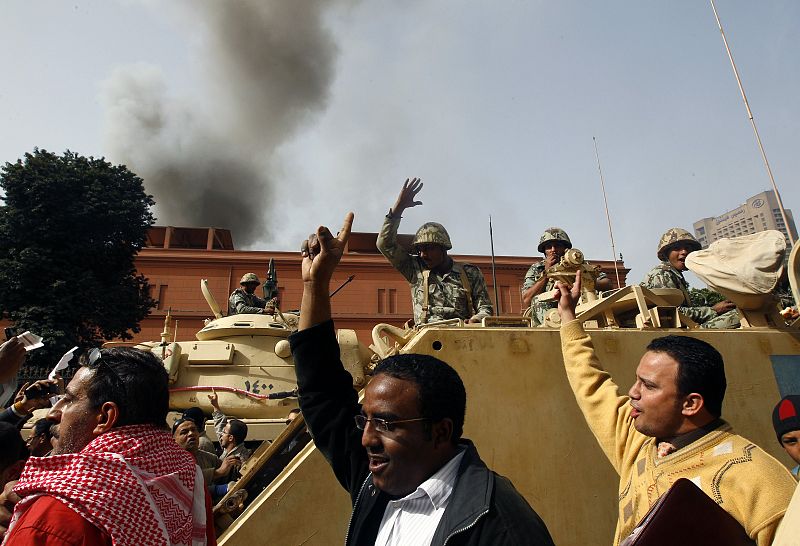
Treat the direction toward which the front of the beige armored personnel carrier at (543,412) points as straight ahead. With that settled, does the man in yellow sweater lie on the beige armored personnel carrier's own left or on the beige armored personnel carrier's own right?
on the beige armored personnel carrier's own left

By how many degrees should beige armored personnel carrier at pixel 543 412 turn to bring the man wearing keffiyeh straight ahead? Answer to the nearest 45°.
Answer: approximately 45° to its left

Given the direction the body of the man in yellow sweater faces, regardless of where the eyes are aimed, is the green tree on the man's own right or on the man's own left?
on the man's own right

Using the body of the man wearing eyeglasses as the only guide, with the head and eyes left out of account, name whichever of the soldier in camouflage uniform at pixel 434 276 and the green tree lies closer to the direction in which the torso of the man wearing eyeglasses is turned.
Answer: the green tree

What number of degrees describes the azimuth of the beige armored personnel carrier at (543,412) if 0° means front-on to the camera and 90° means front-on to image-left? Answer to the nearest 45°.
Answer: approximately 90°

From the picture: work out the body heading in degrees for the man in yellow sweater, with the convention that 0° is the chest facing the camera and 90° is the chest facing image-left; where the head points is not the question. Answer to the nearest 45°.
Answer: approximately 45°

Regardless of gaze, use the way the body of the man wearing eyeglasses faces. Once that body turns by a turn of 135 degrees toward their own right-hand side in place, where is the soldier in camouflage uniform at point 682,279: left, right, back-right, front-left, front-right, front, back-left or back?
front-right

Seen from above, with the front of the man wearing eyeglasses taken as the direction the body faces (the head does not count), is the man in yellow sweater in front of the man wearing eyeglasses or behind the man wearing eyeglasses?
behind
